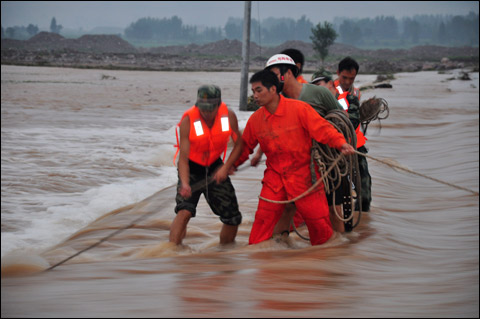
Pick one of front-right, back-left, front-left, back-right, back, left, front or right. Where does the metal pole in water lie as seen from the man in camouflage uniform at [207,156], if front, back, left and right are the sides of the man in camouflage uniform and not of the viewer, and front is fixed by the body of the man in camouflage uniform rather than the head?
back

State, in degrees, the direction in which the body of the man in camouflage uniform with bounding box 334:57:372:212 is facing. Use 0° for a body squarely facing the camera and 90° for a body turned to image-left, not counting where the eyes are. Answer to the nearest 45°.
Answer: approximately 45°

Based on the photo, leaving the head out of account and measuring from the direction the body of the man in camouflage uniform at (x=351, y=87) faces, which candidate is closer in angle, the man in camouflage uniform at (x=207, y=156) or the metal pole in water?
the man in camouflage uniform

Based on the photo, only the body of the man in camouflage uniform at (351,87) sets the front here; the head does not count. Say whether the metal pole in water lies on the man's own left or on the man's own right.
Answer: on the man's own right

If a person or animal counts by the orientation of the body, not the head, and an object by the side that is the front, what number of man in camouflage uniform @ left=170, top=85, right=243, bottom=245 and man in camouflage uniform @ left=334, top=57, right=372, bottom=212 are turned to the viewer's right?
0

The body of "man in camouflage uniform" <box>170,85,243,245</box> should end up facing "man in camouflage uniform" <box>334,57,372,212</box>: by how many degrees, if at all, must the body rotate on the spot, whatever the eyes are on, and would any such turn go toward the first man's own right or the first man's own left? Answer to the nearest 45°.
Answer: approximately 135° to the first man's own left

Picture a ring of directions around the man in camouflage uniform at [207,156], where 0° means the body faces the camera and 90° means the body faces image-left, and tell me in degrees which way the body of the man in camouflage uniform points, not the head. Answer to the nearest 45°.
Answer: approximately 0°
